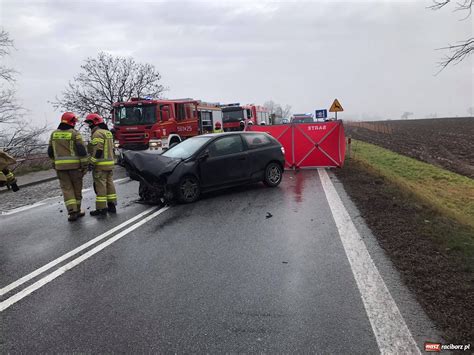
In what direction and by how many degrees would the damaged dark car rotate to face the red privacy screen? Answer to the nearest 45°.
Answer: approximately 180°

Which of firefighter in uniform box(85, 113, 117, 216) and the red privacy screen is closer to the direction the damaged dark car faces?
the firefighter in uniform

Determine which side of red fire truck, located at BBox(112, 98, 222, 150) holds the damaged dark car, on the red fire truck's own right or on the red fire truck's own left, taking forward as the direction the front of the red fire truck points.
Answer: on the red fire truck's own left

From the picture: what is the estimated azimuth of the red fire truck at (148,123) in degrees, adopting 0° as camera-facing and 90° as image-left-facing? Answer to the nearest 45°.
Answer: approximately 45°

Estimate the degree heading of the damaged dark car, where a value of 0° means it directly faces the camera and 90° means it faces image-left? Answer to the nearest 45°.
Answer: approximately 45°

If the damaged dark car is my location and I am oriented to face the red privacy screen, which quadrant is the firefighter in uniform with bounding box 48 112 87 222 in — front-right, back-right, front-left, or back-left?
back-left

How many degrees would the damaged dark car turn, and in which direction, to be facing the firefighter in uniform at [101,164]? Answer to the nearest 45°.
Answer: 0° — it already faces them

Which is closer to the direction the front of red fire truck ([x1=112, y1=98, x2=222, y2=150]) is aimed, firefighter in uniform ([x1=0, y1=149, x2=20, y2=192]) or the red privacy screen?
the firefighter in uniform

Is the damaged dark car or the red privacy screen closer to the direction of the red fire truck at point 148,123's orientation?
the damaged dark car

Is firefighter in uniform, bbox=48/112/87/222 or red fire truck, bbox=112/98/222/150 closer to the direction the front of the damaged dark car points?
the firefighter in uniform
